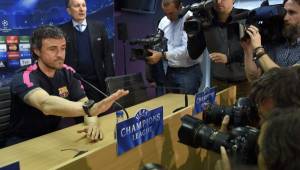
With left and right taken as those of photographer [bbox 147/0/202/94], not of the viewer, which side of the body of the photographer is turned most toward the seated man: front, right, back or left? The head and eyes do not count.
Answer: front

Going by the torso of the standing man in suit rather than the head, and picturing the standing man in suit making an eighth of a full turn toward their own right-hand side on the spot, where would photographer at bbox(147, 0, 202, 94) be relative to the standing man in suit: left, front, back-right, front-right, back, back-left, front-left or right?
back-left

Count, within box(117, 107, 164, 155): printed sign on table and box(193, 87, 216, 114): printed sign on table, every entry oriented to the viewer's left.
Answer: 0

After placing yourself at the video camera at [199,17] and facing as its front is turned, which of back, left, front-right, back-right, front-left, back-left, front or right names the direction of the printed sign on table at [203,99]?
front-left

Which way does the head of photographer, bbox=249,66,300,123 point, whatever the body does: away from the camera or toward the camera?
away from the camera

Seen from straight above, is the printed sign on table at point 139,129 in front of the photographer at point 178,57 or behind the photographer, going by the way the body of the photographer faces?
in front

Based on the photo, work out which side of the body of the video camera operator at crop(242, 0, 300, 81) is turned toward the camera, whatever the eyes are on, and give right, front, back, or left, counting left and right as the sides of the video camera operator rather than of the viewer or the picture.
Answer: left

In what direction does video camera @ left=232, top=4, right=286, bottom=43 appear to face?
to the viewer's left

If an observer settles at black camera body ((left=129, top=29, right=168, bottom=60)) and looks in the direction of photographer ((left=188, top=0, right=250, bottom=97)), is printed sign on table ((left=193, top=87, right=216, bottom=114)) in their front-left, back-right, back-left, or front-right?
front-right

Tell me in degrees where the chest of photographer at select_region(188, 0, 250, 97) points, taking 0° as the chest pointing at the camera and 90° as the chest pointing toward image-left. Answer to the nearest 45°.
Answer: approximately 45°

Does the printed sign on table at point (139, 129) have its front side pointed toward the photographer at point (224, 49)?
no

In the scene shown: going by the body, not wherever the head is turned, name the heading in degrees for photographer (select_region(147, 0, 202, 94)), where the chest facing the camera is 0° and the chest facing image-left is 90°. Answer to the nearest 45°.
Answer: approximately 45°

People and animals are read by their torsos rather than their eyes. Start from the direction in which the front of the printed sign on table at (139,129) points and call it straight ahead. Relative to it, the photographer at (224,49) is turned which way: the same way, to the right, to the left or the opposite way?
to the right

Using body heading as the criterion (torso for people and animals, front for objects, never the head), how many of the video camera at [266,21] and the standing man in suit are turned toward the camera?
1

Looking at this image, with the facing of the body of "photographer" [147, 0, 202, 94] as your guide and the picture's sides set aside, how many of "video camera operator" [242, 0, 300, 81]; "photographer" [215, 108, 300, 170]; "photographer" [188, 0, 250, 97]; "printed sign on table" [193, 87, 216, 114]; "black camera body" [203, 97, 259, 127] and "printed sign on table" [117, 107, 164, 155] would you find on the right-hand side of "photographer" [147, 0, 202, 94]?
0

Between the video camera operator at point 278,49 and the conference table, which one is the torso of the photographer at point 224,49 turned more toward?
the conference table

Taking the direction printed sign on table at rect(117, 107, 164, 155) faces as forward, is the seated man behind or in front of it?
behind

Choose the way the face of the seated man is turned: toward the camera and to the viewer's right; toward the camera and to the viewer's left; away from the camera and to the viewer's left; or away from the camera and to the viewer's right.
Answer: toward the camera and to the viewer's right

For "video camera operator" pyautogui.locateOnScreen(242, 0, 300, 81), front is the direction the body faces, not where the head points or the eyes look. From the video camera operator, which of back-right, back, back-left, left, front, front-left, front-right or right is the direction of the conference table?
front-left

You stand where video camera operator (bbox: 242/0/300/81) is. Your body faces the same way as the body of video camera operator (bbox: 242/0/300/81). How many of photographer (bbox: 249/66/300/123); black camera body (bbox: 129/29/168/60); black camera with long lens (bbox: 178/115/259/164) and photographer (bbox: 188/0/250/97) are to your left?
2

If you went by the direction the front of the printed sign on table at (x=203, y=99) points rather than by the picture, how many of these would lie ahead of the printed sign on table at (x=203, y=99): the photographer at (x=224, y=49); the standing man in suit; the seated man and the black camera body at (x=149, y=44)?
0
